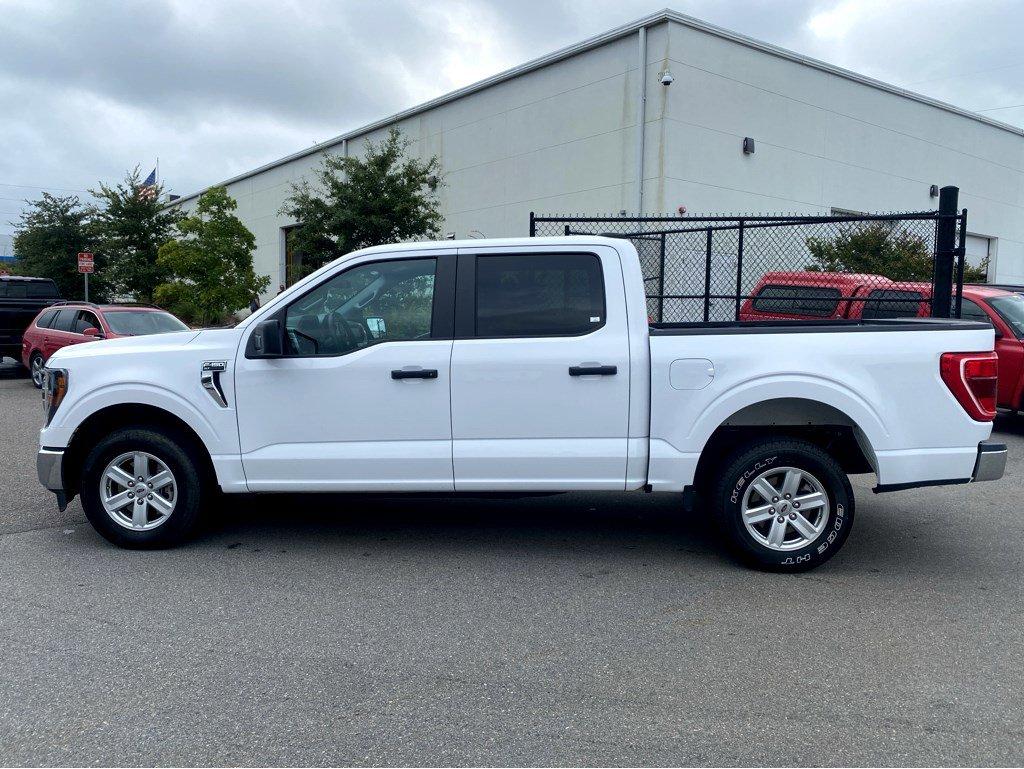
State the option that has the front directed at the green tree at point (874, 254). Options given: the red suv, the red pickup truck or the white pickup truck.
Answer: the red suv

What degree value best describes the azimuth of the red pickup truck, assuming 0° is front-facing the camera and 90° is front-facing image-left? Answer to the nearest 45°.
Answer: approximately 315°

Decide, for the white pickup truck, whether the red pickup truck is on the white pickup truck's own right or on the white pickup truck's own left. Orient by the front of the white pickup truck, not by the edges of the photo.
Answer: on the white pickup truck's own right

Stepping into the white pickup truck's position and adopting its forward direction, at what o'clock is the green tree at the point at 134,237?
The green tree is roughly at 2 o'clock from the white pickup truck.

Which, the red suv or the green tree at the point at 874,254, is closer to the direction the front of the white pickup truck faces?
the red suv

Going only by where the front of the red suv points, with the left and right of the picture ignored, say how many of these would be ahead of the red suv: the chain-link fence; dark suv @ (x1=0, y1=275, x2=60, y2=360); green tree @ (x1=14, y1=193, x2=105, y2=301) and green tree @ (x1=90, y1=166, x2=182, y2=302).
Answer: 1

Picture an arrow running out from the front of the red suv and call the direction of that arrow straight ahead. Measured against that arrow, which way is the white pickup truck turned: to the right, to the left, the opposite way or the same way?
the opposite way

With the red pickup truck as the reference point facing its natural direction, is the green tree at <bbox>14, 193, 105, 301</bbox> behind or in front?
behind

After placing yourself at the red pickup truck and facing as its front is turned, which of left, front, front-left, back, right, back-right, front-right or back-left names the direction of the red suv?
back-right

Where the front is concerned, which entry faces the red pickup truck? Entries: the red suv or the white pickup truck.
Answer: the red suv

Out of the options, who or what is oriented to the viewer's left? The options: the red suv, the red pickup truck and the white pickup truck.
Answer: the white pickup truck

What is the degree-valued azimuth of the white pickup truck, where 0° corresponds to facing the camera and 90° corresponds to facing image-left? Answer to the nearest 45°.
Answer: approximately 90°
